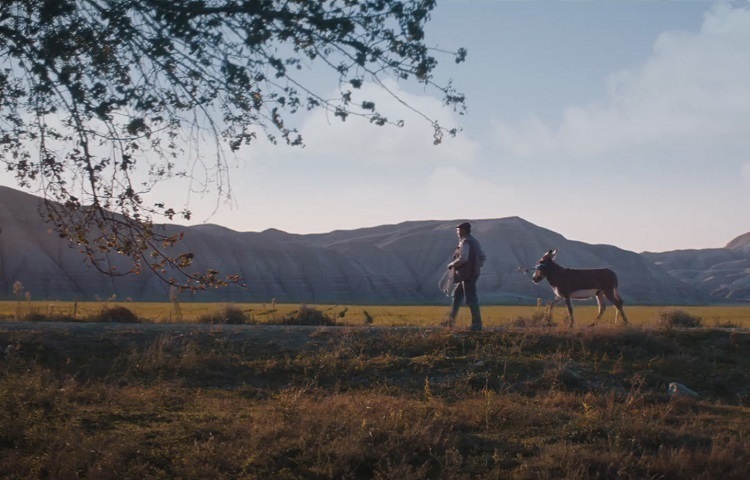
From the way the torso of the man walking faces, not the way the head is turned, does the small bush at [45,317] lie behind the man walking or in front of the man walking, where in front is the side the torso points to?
in front

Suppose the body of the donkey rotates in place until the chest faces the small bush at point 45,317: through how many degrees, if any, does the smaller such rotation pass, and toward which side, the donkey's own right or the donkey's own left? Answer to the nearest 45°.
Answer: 0° — it already faces it

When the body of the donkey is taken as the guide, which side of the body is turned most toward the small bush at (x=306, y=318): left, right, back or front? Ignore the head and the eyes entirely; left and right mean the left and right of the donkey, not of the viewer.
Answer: front

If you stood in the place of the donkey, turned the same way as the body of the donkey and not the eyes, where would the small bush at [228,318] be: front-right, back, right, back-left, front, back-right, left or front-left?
front

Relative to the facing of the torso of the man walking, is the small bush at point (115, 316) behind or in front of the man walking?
in front

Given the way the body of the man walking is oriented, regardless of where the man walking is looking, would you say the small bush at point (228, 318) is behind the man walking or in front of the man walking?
in front

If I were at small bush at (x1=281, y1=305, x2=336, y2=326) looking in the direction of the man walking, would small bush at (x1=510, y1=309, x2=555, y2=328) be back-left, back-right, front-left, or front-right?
front-left

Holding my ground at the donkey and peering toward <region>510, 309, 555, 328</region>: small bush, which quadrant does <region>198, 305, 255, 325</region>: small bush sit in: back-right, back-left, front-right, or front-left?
front-right

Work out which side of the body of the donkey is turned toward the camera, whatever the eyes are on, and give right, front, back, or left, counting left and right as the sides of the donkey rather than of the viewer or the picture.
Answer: left

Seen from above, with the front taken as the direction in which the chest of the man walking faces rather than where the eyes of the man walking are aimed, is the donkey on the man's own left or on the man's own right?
on the man's own right

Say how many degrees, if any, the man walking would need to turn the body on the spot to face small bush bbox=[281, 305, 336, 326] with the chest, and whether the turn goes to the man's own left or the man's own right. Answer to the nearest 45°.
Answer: approximately 45° to the man's own right

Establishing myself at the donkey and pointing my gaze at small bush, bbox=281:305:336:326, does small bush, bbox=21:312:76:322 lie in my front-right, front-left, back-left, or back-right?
front-left

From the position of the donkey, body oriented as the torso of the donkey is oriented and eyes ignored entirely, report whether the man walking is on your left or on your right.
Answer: on your left

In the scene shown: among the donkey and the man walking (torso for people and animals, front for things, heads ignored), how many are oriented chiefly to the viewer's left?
2

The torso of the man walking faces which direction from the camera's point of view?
to the viewer's left

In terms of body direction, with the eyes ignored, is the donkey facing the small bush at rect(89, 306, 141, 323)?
yes

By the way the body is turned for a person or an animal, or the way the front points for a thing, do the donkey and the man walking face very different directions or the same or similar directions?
same or similar directions
